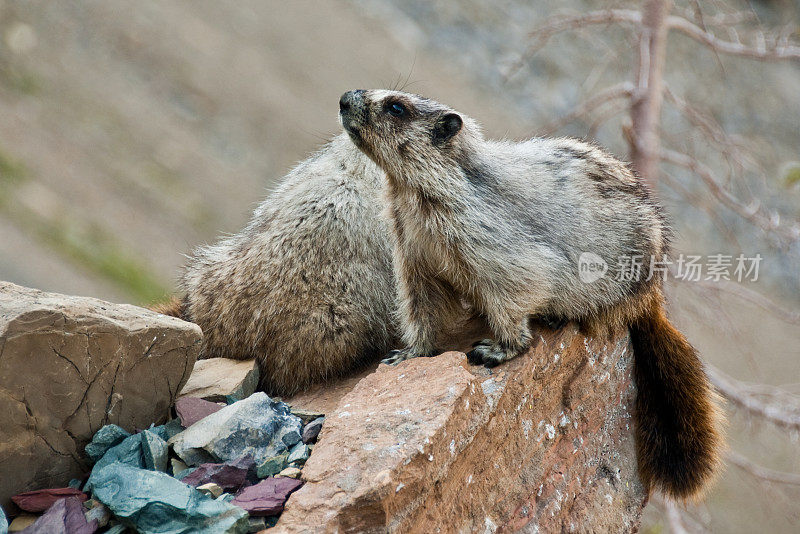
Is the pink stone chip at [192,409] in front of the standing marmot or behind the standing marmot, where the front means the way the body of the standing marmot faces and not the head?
in front

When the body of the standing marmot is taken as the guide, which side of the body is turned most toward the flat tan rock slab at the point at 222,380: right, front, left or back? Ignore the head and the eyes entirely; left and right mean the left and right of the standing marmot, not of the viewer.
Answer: front

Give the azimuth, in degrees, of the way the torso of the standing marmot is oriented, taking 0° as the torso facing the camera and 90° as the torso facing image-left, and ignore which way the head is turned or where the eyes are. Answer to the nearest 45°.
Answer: approximately 90°

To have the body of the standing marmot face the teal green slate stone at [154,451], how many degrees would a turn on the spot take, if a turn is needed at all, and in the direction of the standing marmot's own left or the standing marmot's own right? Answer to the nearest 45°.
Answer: approximately 45° to the standing marmot's own left

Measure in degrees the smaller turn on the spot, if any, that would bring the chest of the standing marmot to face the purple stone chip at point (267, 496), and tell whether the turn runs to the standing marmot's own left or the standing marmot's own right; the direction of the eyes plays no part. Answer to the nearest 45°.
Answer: approximately 45° to the standing marmot's own left

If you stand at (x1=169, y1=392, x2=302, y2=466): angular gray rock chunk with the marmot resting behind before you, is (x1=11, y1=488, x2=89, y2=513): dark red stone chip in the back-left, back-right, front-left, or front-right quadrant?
back-left

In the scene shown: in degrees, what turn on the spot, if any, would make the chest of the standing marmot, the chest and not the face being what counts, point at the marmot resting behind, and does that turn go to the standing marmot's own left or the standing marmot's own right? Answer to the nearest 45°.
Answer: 0° — it already faces it

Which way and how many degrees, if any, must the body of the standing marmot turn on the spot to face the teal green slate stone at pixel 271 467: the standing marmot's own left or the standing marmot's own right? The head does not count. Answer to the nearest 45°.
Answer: approximately 45° to the standing marmot's own left

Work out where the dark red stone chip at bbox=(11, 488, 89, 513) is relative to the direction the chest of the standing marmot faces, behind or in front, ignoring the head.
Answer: in front
